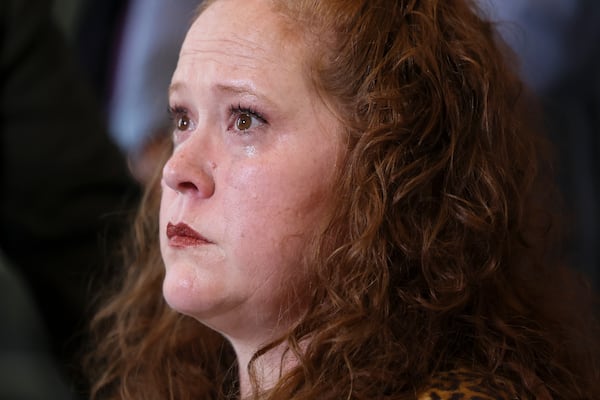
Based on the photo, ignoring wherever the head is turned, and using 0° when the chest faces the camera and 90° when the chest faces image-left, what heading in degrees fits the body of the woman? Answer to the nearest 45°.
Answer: approximately 45°

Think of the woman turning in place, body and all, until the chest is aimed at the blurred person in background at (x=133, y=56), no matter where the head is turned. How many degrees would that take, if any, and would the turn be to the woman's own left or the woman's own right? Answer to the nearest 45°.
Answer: approximately 90° to the woman's own right

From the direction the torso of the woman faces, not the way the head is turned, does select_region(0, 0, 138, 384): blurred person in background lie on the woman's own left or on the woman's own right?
on the woman's own right
